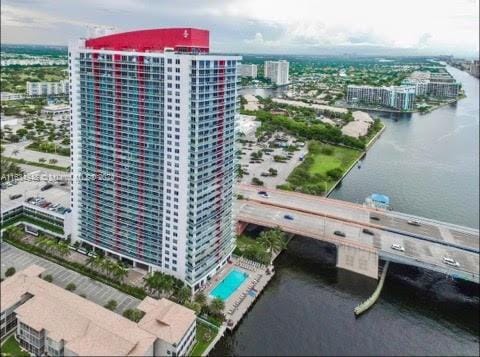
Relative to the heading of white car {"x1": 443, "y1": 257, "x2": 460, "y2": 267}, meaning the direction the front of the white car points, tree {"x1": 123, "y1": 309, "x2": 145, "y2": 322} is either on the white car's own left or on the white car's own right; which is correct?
on the white car's own right

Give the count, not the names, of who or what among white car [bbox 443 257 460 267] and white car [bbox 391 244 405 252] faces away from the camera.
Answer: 0

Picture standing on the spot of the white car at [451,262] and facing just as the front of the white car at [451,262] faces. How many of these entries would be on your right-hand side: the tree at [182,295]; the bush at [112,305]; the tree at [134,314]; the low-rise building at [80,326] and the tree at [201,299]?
5

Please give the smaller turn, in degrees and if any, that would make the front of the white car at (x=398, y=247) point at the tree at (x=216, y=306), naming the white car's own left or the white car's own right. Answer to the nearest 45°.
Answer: approximately 90° to the white car's own right

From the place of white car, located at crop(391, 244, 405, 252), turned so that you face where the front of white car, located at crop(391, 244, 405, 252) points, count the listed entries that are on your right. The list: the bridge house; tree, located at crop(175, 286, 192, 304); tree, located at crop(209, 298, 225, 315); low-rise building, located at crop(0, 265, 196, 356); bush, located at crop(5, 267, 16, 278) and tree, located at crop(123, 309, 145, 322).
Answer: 5

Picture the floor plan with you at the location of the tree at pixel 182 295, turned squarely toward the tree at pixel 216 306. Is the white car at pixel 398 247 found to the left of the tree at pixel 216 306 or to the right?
left

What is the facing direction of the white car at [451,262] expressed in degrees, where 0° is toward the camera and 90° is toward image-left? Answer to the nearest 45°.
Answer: approximately 315°

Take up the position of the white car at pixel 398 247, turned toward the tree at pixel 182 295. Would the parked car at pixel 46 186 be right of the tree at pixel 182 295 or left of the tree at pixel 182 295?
right
